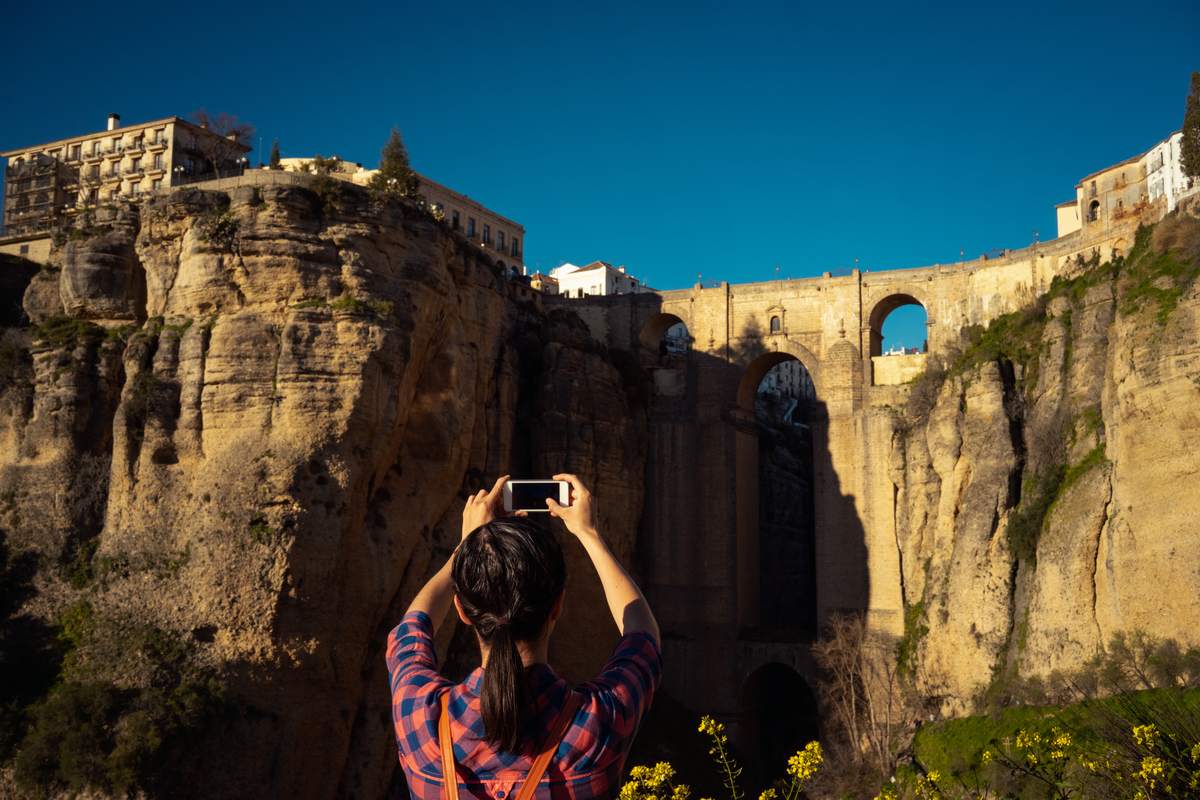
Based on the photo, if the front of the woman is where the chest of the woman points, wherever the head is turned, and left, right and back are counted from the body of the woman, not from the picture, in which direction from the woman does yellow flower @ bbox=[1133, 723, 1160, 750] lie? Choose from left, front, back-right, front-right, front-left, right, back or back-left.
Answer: front-right

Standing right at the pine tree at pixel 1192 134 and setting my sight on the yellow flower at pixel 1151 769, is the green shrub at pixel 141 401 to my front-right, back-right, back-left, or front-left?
front-right

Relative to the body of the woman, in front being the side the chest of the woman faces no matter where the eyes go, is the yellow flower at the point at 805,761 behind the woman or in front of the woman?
in front

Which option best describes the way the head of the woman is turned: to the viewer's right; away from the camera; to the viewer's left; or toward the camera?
away from the camera

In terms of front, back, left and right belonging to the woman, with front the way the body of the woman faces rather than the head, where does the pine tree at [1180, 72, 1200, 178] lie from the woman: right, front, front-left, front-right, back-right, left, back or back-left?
front-right

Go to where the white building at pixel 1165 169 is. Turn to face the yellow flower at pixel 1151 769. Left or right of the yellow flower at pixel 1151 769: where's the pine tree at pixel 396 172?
right

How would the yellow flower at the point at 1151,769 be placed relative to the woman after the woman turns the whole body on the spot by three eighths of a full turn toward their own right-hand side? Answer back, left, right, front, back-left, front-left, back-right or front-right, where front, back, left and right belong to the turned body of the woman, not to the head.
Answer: left

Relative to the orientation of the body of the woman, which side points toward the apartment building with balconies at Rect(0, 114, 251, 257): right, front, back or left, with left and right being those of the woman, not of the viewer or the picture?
front

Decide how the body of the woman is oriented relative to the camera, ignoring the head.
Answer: away from the camera

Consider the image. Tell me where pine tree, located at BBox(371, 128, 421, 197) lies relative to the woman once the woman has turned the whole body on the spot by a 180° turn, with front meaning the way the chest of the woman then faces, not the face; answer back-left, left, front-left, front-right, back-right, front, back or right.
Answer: back

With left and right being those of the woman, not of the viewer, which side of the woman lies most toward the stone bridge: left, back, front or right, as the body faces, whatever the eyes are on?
front

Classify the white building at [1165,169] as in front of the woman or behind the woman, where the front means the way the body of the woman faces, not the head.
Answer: in front

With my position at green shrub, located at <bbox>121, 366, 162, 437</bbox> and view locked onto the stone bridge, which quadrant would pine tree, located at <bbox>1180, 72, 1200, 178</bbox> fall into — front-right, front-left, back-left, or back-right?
front-right
